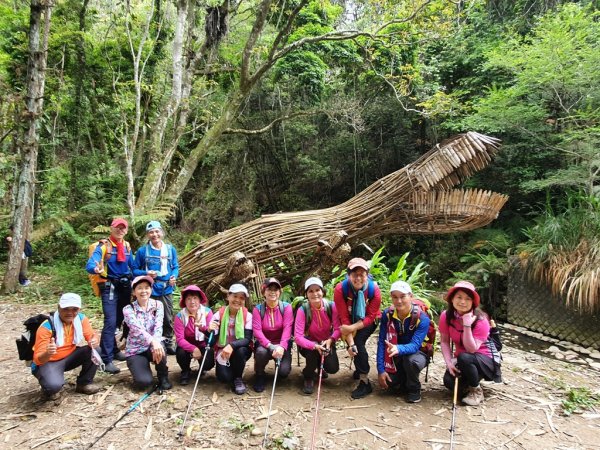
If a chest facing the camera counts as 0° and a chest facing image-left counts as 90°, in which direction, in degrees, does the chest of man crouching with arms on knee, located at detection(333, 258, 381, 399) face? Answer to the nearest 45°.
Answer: approximately 0°

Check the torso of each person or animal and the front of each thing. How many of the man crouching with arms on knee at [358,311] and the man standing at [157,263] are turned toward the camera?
2

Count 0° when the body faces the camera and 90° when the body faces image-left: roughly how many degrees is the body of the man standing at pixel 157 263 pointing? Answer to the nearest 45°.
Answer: approximately 0°

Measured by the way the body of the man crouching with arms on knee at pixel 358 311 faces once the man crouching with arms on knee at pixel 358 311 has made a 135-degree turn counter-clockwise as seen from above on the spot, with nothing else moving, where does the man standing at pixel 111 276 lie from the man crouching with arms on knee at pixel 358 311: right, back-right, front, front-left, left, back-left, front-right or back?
back-left

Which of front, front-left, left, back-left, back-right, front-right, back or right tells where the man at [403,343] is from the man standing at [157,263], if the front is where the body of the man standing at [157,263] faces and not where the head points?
front-left

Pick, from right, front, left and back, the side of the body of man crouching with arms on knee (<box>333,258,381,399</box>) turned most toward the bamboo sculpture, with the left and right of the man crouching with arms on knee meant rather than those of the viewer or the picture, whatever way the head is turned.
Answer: back

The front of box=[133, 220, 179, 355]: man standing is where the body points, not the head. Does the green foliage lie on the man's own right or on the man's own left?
on the man's own left

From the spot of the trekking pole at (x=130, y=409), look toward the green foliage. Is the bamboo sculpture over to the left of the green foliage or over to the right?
left
